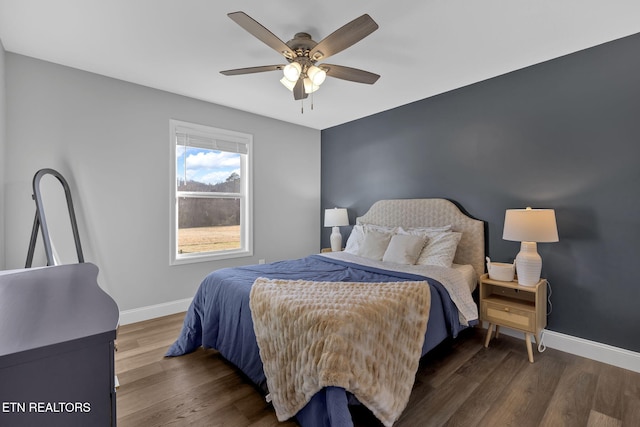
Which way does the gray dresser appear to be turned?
to the viewer's right

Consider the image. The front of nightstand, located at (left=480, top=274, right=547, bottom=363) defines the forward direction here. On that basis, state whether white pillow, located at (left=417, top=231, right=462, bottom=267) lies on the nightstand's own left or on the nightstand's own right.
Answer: on the nightstand's own right

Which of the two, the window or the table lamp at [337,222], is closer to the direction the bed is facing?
the window

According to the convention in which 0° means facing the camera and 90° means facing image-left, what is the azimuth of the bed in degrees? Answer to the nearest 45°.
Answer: approximately 45°

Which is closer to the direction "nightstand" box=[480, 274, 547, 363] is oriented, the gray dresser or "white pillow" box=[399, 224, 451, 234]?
the gray dresser

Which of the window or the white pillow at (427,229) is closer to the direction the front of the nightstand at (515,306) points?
the window

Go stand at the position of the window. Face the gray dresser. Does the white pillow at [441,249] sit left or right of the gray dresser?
left

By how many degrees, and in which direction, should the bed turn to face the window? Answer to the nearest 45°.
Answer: approximately 90° to its right

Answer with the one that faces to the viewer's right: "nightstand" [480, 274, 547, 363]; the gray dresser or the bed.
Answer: the gray dresser

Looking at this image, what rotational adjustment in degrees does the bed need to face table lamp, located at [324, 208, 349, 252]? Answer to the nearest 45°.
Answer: approximately 135° to its right

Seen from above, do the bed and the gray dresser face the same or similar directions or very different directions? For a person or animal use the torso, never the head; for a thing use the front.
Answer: very different directions

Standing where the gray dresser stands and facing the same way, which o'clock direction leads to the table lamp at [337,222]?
The table lamp is roughly at 11 o'clock from the gray dresser.

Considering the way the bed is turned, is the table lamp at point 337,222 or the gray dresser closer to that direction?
the gray dresser

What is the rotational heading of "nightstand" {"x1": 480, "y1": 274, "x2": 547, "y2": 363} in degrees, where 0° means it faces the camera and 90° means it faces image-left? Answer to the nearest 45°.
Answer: approximately 45°

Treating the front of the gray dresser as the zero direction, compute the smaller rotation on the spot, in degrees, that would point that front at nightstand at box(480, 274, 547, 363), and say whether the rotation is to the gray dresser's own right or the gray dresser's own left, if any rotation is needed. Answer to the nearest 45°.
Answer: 0° — it already faces it
